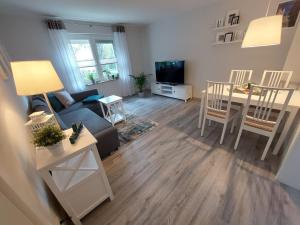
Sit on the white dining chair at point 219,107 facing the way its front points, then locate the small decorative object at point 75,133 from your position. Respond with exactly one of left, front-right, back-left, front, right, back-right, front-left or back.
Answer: back

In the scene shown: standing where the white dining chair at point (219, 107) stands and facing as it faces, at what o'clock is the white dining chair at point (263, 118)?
the white dining chair at point (263, 118) is roughly at 2 o'clock from the white dining chair at point (219, 107).

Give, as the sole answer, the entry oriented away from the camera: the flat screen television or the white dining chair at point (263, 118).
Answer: the white dining chair

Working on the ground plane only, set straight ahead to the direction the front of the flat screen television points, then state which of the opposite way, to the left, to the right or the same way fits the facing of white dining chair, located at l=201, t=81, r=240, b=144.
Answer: the opposite way

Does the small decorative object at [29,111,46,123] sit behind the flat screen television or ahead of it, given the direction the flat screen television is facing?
ahead

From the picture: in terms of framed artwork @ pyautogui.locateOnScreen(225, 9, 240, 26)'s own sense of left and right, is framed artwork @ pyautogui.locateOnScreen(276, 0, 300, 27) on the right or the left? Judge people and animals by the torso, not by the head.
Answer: on its left

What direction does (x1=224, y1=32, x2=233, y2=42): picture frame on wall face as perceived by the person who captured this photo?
facing the viewer and to the left of the viewer

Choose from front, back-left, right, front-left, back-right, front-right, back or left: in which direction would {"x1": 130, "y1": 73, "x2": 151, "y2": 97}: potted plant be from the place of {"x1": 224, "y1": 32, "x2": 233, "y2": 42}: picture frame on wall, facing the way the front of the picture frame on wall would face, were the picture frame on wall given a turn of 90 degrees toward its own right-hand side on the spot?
front-left

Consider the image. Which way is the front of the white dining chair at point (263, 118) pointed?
away from the camera

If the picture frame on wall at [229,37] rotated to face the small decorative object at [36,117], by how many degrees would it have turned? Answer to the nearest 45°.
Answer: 0° — it already faces it

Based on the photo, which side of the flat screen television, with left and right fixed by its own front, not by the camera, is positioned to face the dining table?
left

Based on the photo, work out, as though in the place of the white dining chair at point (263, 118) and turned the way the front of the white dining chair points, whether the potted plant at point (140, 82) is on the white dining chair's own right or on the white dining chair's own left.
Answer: on the white dining chair's own left

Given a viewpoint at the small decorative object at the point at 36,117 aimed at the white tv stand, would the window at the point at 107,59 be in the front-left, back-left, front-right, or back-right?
front-left

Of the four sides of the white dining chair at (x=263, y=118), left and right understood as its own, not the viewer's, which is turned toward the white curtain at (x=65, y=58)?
left
